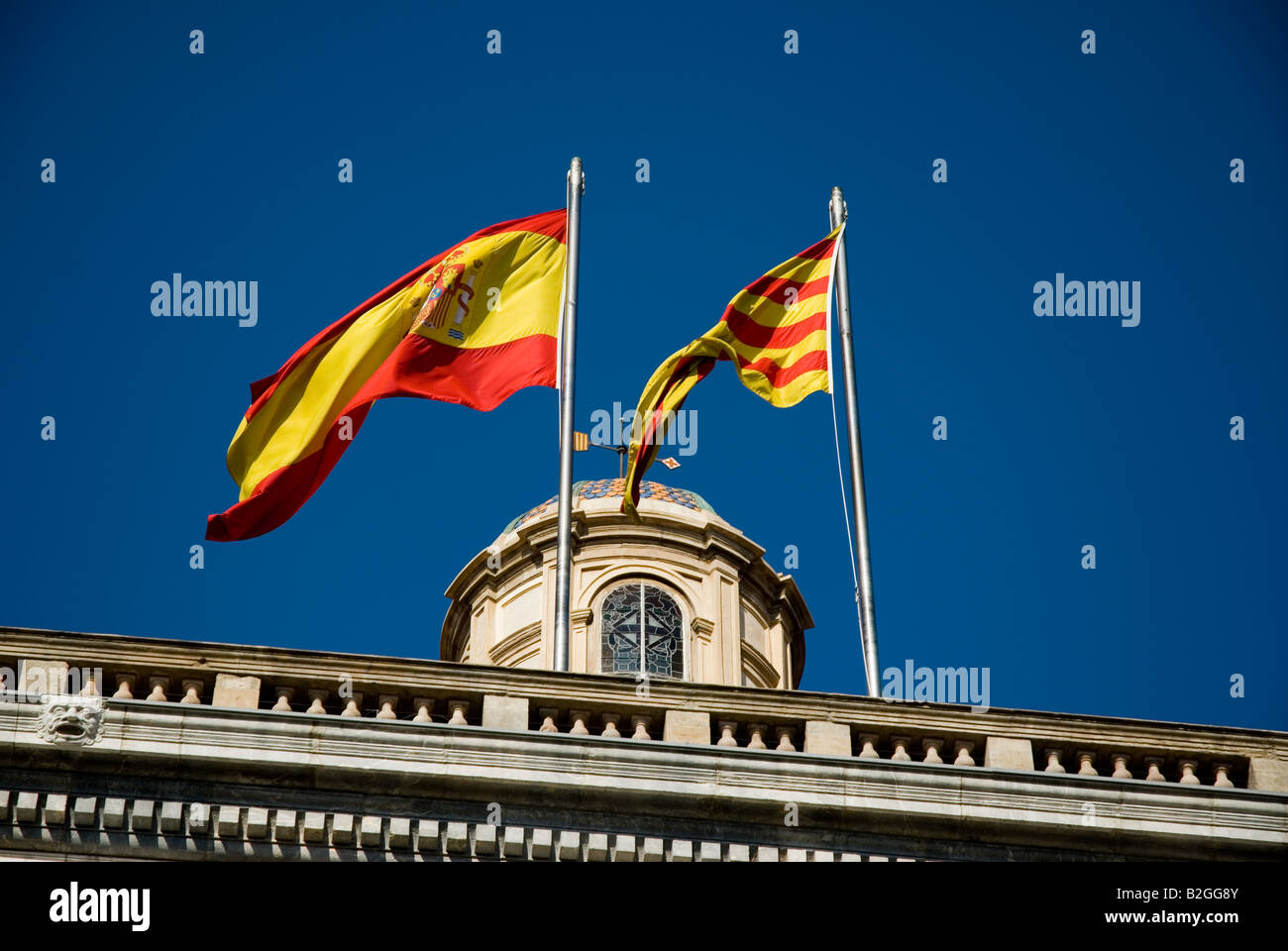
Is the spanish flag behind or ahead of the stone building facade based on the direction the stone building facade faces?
behind

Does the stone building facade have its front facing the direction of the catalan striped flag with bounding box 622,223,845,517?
no

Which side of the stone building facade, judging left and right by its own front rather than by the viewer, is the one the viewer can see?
front
